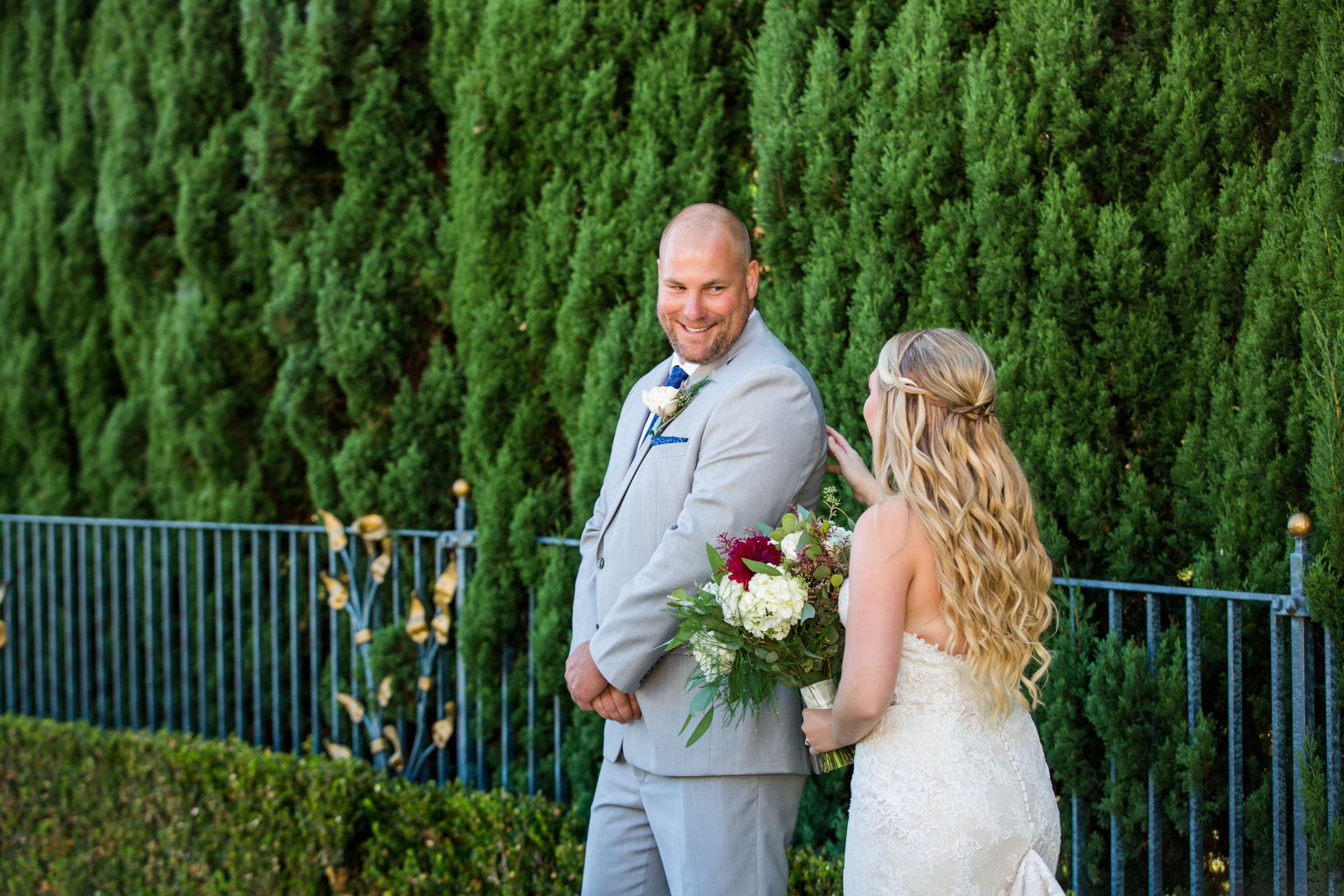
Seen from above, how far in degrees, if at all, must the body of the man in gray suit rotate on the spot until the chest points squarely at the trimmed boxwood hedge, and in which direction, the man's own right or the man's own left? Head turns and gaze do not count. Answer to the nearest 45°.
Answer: approximately 90° to the man's own right

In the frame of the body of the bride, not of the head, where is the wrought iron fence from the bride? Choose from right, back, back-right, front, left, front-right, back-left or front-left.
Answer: front

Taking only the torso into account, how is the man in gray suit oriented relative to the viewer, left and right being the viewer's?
facing the viewer and to the left of the viewer

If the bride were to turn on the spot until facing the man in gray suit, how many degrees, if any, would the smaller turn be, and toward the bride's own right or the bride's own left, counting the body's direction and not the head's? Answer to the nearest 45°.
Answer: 0° — they already face them

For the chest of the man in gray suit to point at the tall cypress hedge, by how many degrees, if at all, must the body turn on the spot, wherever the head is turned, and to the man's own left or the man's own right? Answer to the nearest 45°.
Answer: approximately 135° to the man's own right

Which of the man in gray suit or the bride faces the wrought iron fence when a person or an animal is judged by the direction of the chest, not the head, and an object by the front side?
the bride

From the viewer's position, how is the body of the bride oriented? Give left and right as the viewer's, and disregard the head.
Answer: facing away from the viewer and to the left of the viewer

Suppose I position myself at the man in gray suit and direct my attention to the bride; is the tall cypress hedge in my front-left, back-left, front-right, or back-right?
back-left

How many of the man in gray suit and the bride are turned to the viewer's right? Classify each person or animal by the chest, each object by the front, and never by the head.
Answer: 0

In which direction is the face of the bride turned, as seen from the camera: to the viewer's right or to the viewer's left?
to the viewer's left
